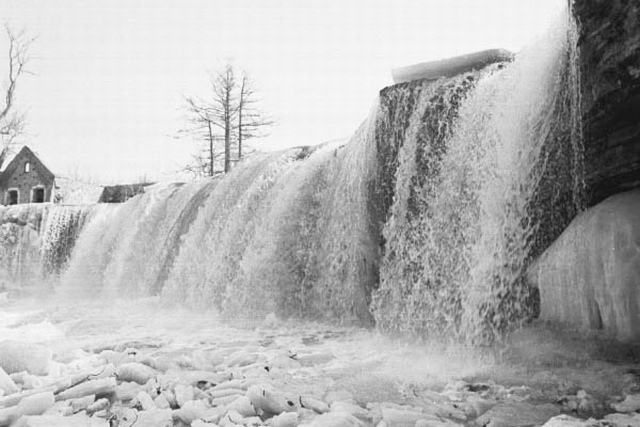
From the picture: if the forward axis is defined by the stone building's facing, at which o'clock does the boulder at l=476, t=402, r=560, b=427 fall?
The boulder is roughly at 12 o'clock from the stone building.

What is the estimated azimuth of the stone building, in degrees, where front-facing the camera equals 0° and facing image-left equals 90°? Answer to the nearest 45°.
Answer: approximately 0°
